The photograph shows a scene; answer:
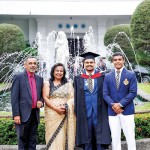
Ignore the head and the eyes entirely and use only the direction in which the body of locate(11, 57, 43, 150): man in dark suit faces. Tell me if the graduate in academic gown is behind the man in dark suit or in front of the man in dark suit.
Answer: in front

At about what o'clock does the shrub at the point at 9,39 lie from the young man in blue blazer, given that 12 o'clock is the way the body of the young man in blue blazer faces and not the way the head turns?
The shrub is roughly at 5 o'clock from the young man in blue blazer.

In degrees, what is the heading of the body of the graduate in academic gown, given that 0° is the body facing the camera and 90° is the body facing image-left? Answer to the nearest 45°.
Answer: approximately 0°

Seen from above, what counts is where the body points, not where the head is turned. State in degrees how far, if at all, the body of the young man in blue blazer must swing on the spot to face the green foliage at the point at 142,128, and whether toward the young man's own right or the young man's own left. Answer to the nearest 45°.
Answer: approximately 180°

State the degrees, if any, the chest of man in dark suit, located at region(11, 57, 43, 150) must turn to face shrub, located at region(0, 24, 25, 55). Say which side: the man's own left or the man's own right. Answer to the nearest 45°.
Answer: approximately 135° to the man's own left

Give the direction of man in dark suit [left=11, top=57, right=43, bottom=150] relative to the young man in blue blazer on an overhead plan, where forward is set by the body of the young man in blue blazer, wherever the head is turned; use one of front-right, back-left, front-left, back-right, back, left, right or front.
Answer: right

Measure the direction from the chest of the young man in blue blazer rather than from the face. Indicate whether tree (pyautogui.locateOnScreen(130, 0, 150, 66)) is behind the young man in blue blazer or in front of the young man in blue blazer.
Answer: behind
